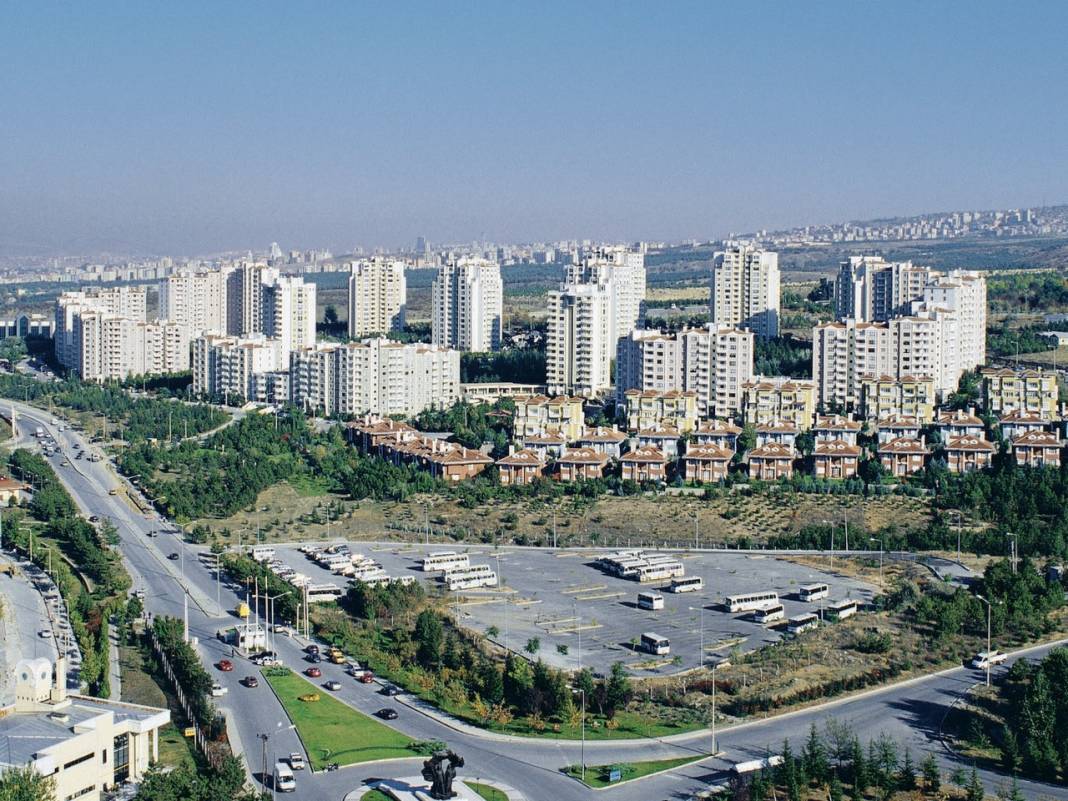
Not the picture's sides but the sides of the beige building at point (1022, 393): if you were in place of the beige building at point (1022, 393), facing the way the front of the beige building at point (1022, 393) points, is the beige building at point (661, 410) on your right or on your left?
on your right

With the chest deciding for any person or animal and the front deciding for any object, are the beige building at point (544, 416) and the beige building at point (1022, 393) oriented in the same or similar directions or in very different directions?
same or similar directions

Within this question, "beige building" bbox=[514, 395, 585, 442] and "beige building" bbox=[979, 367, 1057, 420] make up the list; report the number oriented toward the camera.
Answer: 2

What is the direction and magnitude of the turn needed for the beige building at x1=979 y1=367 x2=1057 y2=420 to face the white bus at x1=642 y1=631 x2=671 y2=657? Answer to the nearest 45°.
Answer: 0° — it already faces it

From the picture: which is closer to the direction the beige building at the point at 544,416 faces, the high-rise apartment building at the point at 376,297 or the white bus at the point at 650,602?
the white bus

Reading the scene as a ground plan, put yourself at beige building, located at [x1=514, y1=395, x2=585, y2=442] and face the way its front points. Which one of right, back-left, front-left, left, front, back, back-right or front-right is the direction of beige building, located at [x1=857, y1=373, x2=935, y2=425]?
left

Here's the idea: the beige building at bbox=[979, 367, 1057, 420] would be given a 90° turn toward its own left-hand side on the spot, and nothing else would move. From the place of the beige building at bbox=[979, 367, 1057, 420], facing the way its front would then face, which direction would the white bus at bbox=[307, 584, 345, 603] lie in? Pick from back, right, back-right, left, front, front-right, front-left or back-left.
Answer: back-right

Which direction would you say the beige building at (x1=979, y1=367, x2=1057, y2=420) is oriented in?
toward the camera

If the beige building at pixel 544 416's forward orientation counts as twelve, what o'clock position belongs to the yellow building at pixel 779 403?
The yellow building is roughly at 9 o'clock from the beige building.

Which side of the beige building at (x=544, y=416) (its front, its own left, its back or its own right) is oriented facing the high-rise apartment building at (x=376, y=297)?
back

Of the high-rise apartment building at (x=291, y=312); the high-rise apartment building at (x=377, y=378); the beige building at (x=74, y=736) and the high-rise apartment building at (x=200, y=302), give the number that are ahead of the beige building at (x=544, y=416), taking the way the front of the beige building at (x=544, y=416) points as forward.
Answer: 1

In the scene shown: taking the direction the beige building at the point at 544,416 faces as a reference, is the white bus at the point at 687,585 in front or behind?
in front

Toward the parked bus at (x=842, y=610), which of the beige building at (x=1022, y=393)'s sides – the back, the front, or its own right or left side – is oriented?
front

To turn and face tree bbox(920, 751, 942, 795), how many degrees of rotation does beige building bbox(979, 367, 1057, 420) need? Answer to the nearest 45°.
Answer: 0° — it already faces it

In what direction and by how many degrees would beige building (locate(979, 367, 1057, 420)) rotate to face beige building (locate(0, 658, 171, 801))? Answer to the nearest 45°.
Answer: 0° — it already faces it
